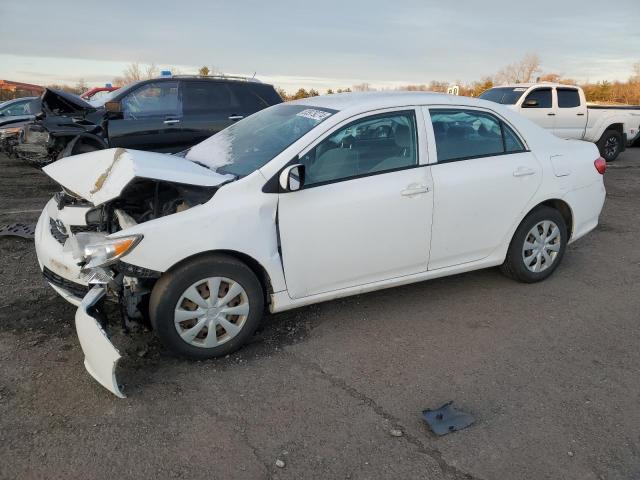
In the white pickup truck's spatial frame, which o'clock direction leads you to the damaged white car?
The damaged white car is roughly at 11 o'clock from the white pickup truck.

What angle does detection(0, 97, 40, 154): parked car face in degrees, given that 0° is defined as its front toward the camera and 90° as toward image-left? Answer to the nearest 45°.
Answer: approximately 45°

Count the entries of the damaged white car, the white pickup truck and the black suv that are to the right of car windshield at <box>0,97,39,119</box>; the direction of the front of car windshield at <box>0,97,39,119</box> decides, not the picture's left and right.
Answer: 0

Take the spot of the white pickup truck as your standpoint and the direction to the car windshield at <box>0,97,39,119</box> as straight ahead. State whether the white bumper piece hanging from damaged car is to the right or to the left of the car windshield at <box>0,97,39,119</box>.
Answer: left

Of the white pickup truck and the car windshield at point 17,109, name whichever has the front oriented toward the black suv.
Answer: the white pickup truck

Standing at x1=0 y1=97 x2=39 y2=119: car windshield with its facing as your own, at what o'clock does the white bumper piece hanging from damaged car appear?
The white bumper piece hanging from damaged car is roughly at 9 o'clock from the car windshield.

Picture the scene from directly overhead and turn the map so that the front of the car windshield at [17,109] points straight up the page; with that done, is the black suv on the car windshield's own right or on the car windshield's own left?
on the car windshield's own left

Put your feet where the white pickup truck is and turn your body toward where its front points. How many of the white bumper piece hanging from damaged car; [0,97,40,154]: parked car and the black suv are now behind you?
0

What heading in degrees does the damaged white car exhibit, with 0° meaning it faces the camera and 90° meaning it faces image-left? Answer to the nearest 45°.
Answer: approximately 45°

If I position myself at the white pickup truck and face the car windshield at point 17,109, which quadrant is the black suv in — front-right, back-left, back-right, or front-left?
front-left

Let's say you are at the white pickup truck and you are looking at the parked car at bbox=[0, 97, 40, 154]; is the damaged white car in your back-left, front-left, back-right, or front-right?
front-left

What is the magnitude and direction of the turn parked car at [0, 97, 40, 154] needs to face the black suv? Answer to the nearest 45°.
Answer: approximately 45° to its left
